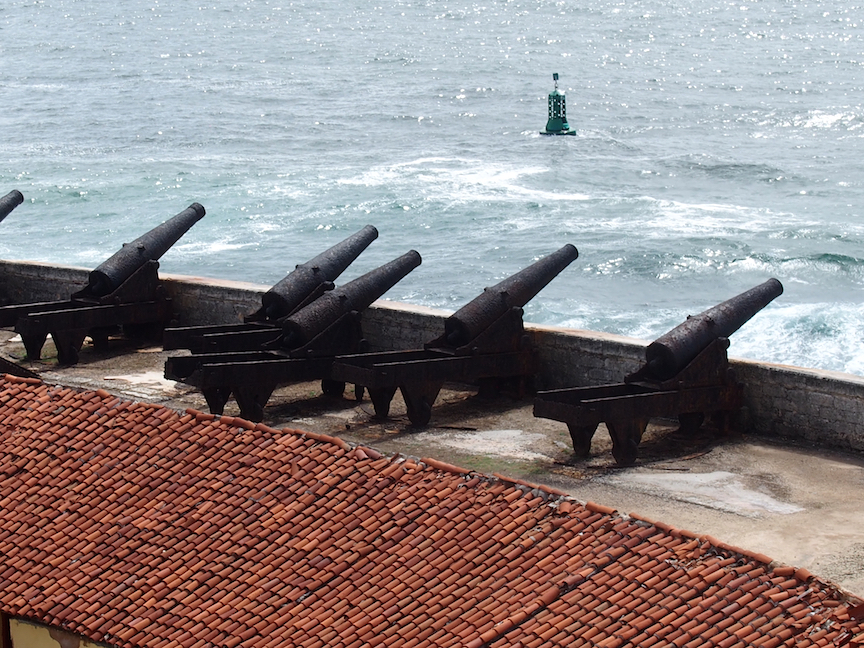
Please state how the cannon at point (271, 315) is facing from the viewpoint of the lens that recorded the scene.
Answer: facing away from the viewer and to the right of the viewer

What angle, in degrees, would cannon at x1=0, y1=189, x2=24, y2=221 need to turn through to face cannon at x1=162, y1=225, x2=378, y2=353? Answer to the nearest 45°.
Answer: approximately 90° to its right

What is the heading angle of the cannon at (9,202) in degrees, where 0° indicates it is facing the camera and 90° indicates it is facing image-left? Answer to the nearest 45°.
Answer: approximately 225°

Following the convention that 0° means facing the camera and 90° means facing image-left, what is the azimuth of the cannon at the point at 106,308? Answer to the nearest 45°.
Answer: approximately 225°

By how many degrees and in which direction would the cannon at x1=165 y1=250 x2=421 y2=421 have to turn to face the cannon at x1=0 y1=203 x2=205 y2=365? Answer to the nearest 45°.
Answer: approximately 90° to its left

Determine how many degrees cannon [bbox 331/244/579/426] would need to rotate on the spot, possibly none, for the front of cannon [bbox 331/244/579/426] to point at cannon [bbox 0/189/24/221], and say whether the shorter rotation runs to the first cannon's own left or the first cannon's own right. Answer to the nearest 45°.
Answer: approximately 90° to the first cannon's own left

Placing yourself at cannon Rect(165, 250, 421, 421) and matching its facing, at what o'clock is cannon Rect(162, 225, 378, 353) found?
cannon Rect(162, 225, 378, 353) is roughly at 10 o'clock from cannon Rect(165, 250, 421, 421).

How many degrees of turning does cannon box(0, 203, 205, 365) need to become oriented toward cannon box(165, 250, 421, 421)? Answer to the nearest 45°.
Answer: approximately 90° to its right

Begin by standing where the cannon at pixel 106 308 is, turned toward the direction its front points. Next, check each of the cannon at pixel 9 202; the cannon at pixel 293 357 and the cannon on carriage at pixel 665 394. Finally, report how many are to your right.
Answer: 2
